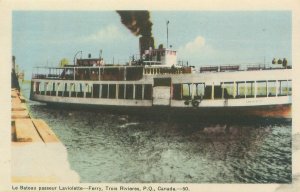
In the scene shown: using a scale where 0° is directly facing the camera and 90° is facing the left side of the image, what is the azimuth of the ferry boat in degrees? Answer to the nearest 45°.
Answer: approximately 315°

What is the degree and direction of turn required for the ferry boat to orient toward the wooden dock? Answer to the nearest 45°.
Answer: approximately 135° to its right
